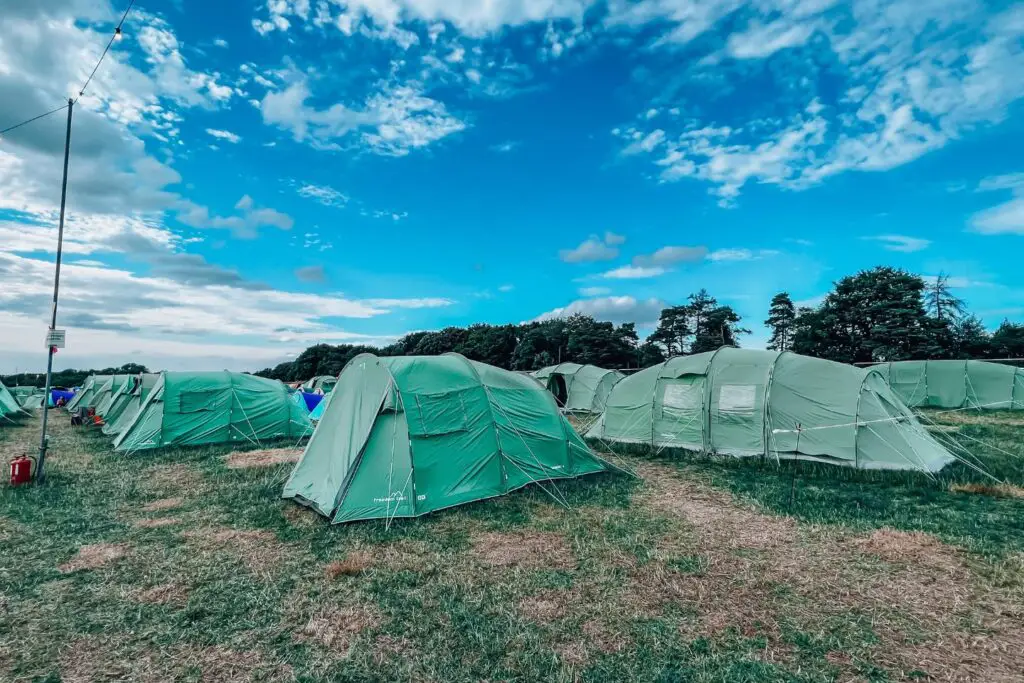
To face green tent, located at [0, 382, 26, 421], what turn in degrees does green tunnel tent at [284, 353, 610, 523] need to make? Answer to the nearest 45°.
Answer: approximately 90° to its right

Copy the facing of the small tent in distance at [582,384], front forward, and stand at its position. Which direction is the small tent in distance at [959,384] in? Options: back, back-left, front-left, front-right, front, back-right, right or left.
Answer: back-left

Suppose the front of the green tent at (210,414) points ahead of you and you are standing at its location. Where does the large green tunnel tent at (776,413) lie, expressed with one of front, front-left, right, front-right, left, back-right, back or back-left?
back-left

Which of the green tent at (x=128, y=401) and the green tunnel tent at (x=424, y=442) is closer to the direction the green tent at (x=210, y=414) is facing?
the green tent

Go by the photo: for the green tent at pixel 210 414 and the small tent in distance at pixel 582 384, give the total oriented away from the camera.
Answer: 0

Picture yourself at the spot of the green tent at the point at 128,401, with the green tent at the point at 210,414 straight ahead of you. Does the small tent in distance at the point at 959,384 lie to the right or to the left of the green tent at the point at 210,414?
left

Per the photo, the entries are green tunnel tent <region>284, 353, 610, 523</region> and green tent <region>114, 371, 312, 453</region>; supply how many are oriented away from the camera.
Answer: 0

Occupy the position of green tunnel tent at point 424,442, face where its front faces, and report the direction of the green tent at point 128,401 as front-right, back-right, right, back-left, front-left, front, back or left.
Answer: right

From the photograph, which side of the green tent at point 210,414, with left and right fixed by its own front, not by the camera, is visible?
left

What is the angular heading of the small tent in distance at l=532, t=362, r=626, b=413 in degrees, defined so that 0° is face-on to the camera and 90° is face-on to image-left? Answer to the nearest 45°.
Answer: approximately 45°
